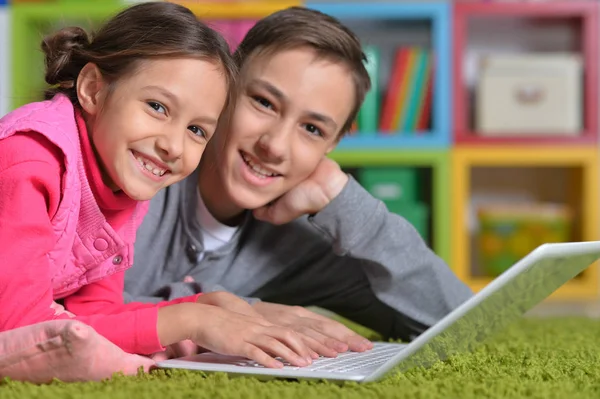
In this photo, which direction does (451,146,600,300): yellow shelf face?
toward the camera

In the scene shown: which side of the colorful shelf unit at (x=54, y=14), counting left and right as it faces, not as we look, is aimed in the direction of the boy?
front

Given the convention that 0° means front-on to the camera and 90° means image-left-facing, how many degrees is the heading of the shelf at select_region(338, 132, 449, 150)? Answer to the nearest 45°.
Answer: approximately 0°

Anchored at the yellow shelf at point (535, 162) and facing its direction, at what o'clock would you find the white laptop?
The white laptop is roughly at 12 o'clock from the yellow shelf.

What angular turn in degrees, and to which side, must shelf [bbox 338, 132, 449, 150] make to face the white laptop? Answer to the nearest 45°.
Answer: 0° — it already faces it

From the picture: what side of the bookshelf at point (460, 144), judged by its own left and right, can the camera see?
front

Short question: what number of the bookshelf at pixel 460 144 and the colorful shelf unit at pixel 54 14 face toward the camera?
2
